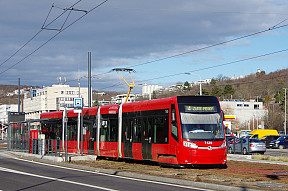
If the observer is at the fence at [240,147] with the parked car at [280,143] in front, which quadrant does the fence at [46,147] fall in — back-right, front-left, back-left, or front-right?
back-left

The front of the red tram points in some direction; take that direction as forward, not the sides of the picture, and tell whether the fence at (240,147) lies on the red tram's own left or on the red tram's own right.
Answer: on the red tram's own left

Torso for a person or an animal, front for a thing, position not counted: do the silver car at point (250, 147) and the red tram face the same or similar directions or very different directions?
very different directions

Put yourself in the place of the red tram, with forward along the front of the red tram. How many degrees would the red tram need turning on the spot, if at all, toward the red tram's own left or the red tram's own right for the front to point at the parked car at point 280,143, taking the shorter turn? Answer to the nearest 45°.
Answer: approximately 90° to the red tram's own left

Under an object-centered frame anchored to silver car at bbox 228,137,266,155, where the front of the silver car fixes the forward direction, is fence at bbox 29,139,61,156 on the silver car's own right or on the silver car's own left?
on the silver car's own left

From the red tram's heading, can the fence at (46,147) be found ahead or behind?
behind

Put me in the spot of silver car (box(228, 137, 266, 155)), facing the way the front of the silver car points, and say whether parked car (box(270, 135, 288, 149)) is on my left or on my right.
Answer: on my right

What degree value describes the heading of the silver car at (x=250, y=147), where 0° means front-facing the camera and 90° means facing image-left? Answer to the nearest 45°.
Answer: approximately 135°

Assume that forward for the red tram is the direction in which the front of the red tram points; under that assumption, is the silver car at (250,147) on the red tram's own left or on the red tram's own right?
on the red tram's own left
